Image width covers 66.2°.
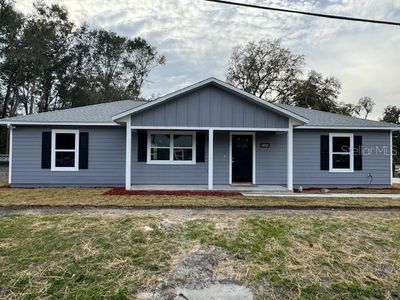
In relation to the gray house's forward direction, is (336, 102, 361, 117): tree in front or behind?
behind

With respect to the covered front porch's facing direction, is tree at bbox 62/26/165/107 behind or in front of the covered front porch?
behind

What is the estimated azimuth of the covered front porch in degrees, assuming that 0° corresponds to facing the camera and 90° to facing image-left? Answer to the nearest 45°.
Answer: approximately 0°

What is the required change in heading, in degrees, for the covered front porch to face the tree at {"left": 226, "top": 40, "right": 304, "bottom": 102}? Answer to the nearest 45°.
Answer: approximately 180°

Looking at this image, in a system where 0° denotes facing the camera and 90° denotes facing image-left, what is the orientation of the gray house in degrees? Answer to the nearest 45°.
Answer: approximately 0°

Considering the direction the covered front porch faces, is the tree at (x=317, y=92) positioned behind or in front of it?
behind

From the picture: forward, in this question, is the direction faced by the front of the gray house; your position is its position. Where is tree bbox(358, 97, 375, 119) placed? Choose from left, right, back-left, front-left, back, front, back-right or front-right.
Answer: back-left

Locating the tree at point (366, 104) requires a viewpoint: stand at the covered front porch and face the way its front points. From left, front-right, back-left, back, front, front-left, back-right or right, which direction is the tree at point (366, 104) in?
back-left
